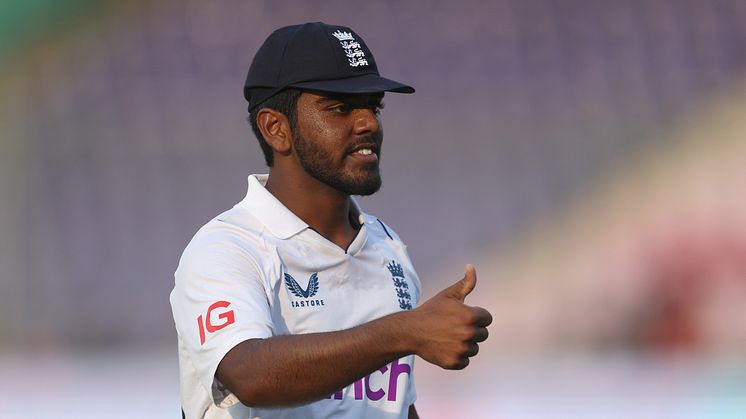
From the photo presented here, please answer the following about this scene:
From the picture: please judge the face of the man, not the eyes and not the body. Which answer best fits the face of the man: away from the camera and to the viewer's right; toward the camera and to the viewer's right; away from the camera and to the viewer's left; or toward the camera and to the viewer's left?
toward the camera and to the viewer's right

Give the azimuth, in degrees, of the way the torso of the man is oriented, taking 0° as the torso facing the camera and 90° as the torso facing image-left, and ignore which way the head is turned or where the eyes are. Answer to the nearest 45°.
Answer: approximately 315°
